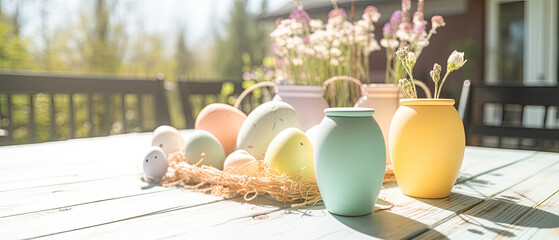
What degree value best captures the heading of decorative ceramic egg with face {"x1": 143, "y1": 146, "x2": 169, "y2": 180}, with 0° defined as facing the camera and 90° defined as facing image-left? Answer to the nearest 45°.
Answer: approximately 45°

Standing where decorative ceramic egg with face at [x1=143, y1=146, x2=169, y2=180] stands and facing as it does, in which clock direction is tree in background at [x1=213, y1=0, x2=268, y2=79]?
The tree in background is roughly at 5 o'clock from the decorative ceramic egg with face.

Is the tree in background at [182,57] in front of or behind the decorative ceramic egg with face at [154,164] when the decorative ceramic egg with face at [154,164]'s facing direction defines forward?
behind

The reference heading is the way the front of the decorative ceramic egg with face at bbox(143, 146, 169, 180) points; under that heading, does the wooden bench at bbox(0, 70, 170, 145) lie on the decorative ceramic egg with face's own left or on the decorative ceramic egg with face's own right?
on the decorative ceramic egg with face's own right
